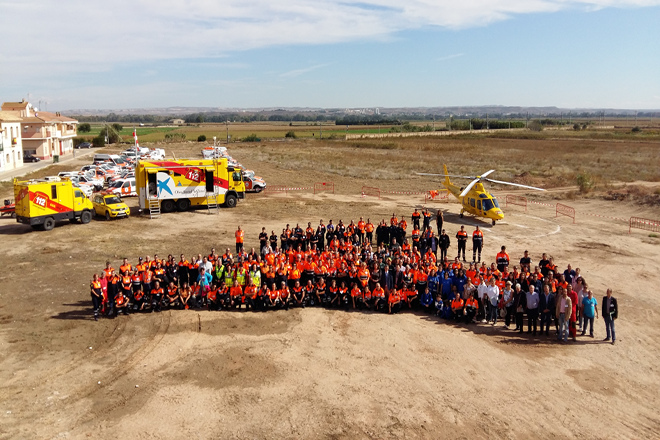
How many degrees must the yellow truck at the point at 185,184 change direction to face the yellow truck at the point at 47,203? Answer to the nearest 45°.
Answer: approximately 135° to its right

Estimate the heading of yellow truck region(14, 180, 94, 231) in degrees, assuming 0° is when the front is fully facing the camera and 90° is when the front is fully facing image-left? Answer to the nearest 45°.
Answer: approximately 225°

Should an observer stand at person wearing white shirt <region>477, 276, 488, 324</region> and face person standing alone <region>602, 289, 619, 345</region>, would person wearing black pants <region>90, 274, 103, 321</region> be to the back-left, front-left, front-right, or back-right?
back-right

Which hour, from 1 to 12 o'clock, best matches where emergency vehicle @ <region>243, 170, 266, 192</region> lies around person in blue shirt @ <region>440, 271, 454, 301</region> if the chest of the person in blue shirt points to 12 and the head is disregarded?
The emergency vehicle is roughly at 5 o'clock from the person in blue shirt.

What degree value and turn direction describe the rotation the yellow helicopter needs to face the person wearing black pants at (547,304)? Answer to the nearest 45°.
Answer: approximately 45° to its right

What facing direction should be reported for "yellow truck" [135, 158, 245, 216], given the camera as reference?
facing to the right of the viewer

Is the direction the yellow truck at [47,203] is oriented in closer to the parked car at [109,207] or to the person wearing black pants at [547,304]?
the parked car
